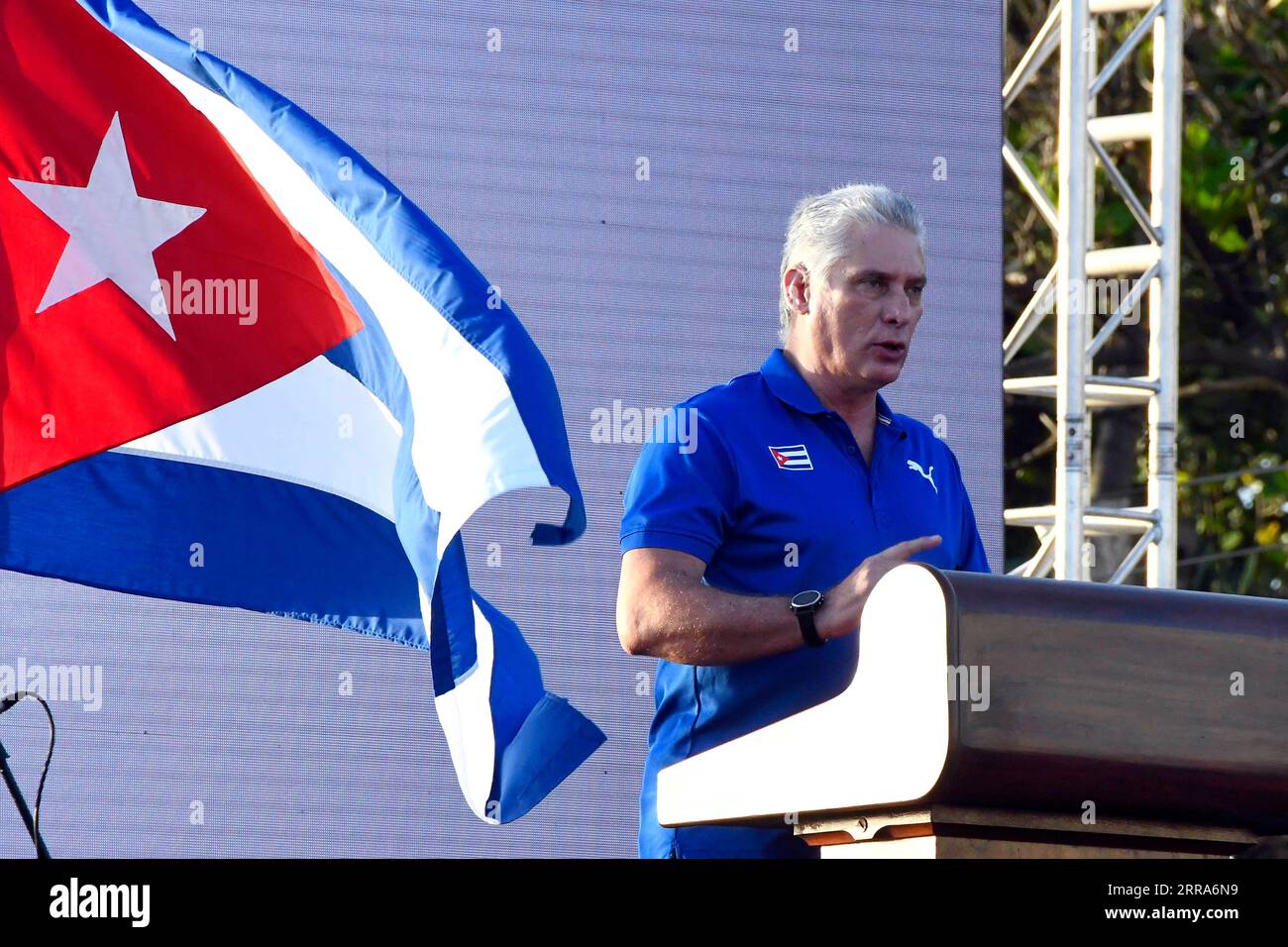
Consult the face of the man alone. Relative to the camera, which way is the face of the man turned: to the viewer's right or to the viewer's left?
to the viewer's right

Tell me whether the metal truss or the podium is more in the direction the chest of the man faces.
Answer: the podium

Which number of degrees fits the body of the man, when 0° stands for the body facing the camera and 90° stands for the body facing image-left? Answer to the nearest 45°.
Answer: approximately 315°

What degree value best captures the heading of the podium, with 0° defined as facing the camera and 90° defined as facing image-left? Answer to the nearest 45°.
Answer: approximately 315°

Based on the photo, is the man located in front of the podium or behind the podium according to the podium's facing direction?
behind

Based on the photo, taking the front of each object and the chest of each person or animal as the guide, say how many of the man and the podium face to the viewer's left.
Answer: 0

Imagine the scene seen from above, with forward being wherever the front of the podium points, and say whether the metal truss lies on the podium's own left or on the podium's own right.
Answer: on the podium's own left

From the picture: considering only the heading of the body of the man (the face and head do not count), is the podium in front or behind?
in front
